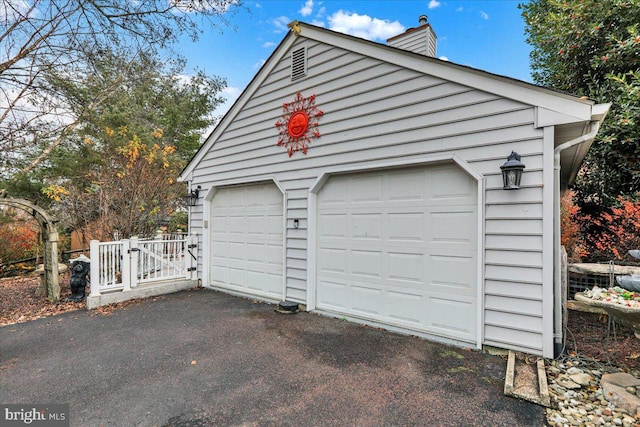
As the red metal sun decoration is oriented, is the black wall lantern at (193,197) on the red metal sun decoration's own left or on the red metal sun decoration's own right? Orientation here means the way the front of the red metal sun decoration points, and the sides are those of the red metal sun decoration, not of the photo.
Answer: on the red metal sun decoration's own right

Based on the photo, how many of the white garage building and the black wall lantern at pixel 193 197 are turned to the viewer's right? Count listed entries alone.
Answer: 0

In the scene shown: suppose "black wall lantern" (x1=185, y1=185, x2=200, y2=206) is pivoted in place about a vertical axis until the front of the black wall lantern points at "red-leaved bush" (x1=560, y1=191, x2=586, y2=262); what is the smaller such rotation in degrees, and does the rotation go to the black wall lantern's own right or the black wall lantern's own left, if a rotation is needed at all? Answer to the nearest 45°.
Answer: approximately 90° to the black wall lantern's own left

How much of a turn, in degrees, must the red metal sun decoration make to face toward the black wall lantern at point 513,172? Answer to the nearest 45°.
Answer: approximately 90° to its left

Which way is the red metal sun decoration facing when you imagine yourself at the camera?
facing the viewer and to the left of the viewer

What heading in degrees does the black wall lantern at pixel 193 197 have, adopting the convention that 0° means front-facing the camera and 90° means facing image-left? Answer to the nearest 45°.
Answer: approximately 45°

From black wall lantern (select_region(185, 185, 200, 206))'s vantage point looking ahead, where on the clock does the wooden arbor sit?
The wooden arbor is roughly at 1 o'clock from the black wall lantern.

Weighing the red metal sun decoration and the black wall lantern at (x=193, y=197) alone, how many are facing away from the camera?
0

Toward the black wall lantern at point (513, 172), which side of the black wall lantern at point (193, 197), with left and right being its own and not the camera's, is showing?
left
